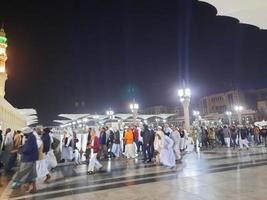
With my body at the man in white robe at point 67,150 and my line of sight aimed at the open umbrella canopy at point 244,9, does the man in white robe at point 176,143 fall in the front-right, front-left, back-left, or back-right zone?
front-left

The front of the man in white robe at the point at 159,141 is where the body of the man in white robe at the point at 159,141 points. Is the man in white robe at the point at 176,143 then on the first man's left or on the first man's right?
on the first man's right

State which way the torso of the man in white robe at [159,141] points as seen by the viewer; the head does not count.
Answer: to the viewer's left

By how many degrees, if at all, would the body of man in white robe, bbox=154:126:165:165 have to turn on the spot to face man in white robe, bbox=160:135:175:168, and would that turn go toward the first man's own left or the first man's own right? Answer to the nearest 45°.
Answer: approximately 135° to the first man's own left

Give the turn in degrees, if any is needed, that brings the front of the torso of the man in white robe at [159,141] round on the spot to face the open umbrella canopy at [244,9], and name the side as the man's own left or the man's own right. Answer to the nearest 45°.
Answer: approximately 90° to the man's own left
